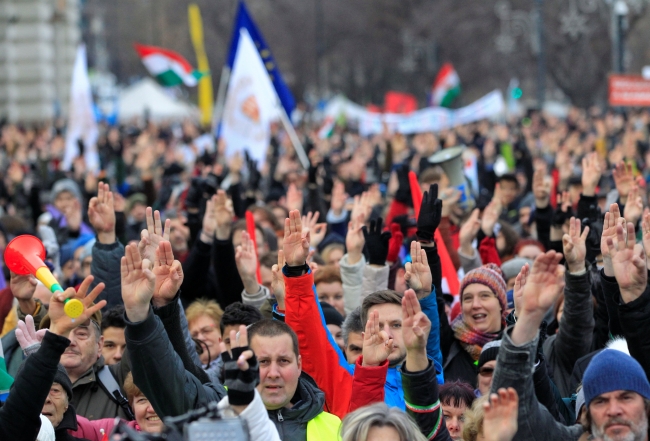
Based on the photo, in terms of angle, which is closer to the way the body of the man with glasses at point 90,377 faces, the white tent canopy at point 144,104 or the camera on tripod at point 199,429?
the camera on tripod

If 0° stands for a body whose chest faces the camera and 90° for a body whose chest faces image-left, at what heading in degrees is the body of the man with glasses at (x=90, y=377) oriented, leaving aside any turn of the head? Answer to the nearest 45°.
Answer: approximately 45°

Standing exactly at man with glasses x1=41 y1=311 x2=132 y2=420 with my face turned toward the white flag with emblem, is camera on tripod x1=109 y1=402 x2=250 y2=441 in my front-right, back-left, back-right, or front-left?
back-right

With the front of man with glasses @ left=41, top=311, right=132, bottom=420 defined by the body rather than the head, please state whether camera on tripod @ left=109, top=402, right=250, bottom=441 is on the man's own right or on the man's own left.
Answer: on the man's own left

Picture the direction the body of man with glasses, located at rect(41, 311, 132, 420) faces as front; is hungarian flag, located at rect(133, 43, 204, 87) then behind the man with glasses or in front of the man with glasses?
behind

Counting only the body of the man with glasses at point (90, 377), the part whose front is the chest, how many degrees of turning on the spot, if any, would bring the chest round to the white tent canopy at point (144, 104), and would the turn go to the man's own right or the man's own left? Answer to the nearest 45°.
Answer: approximately 135° to the man's own right

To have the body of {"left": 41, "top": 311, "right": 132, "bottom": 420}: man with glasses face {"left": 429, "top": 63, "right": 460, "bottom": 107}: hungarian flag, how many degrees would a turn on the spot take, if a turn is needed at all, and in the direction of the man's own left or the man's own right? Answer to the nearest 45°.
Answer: approximately 180°
